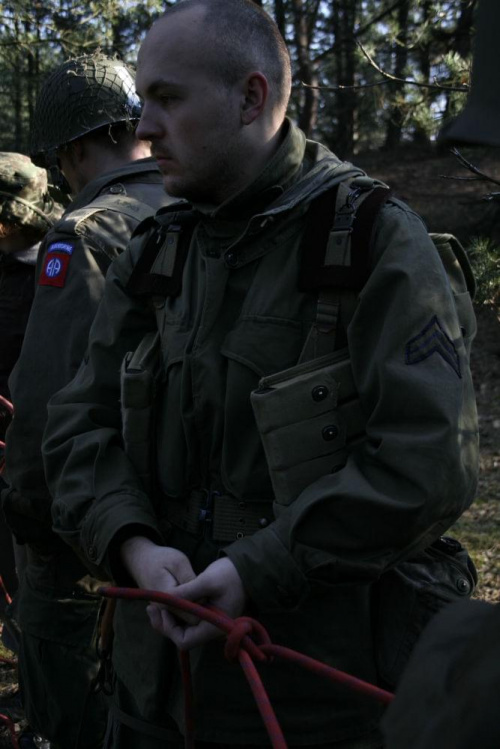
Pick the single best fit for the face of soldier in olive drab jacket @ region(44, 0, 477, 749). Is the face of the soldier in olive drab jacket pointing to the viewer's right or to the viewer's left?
to the viewer's left

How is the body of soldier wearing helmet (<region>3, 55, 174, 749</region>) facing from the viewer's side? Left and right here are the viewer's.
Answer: facing away from the viewer and to the left of the viewer

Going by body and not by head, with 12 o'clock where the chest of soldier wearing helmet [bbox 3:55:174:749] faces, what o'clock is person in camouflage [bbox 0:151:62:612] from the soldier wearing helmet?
The person in camouflage is roughly at 1 o'clock from the soldier wearing helmet.

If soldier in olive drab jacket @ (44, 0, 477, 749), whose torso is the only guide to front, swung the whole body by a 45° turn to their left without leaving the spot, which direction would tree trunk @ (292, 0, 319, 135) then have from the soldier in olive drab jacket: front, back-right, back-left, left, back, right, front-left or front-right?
back

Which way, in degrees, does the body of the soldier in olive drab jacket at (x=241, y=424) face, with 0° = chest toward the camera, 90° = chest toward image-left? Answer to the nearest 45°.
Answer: approximately 45°

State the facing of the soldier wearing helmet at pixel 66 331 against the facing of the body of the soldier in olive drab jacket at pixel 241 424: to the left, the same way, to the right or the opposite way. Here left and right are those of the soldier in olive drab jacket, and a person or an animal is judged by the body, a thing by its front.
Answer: to the right

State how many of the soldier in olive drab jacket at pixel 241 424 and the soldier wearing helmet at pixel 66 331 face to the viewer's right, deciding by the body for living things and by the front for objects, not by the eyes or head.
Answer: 0

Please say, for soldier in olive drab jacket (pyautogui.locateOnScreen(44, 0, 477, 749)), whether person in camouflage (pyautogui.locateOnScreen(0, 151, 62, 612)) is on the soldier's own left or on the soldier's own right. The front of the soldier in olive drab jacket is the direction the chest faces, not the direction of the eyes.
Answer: on the soldier's own right

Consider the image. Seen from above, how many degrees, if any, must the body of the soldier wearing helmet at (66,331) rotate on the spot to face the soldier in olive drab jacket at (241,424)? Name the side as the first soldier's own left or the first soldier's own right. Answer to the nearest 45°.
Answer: approximately 135° to the first soldier's own left
